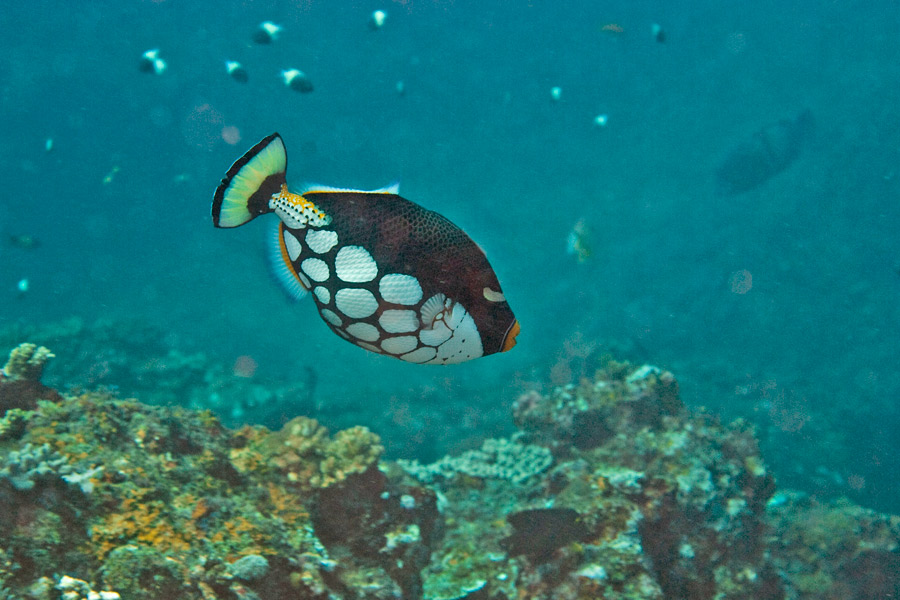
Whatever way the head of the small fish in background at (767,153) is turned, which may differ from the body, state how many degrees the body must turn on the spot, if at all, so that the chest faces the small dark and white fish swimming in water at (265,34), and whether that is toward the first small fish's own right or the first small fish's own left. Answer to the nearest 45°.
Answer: approximately 45° to the first small fish's own left

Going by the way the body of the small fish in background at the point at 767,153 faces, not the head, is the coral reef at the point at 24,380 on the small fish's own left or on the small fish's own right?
on the small fish's own left

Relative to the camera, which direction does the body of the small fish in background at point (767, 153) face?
to the viewer's left

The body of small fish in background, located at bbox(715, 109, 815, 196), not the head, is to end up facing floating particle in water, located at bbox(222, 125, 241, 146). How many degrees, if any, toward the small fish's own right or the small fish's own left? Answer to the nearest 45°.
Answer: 0° — it already faces it
